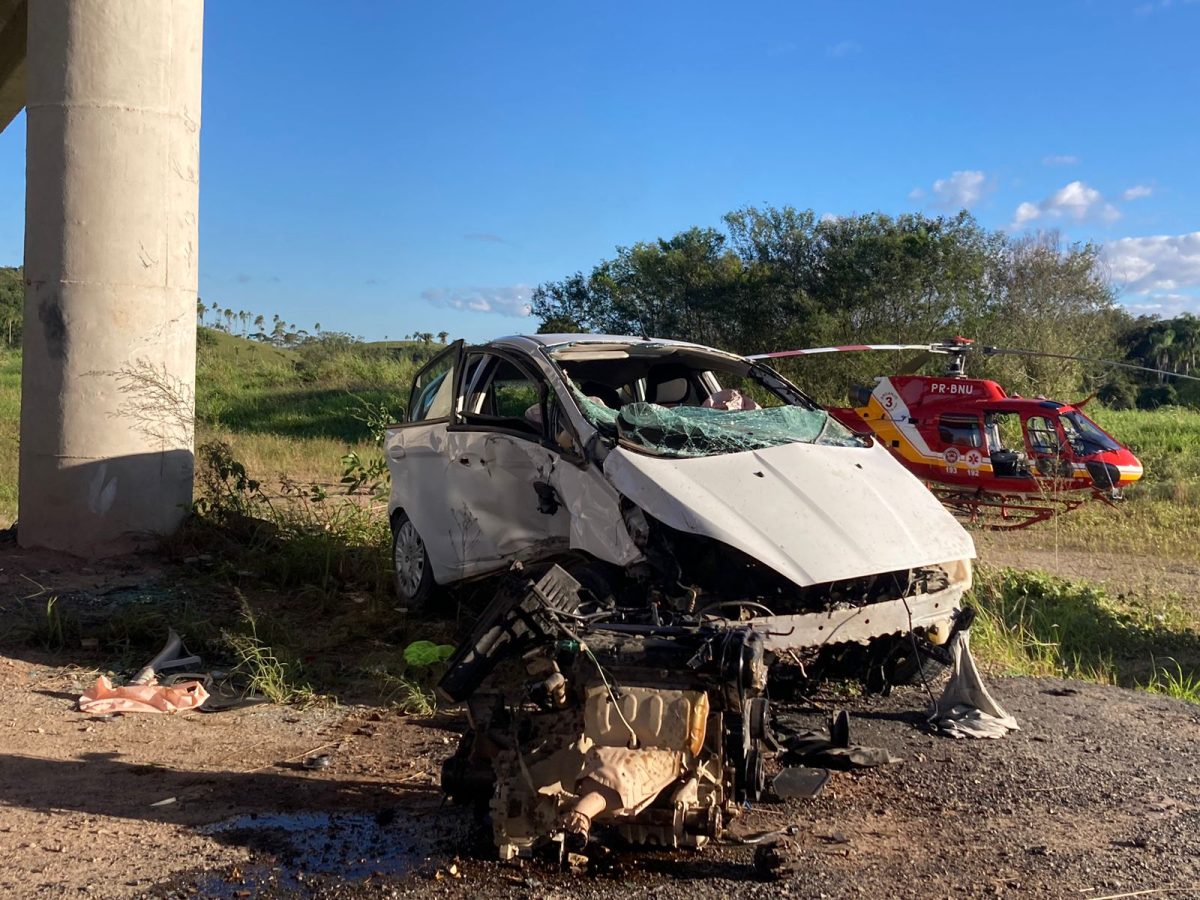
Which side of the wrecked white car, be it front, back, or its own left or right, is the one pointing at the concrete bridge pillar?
back

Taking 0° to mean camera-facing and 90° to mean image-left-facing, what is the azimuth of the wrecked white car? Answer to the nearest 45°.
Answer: approximately 315°

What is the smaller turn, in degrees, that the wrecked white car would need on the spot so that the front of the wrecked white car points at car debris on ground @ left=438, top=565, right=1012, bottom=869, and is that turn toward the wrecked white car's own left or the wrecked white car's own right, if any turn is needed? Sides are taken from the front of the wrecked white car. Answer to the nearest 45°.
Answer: approximately 45° to the wrecked white car's own right

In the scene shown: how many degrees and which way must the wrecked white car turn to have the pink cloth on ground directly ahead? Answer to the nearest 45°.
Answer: approximately 135° to its right

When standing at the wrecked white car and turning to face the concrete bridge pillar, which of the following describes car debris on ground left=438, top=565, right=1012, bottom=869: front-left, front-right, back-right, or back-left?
back-left
